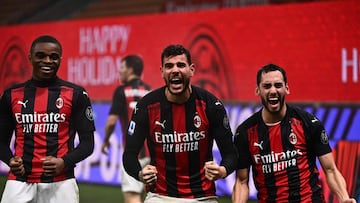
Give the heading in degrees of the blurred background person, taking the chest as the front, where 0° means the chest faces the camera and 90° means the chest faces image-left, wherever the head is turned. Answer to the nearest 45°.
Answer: approximately 135°
